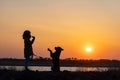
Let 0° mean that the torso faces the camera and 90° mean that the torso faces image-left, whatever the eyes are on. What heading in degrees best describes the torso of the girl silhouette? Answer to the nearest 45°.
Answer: approximately 270°
